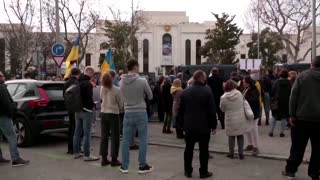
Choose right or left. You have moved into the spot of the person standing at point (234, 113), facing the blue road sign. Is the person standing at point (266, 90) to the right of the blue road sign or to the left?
right

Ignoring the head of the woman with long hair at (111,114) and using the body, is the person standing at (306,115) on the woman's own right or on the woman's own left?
on the woman's own right

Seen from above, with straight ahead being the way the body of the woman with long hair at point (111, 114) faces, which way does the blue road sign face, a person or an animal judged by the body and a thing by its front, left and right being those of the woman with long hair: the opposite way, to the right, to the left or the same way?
the opposite way

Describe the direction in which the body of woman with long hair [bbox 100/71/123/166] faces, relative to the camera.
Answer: away from the camera
